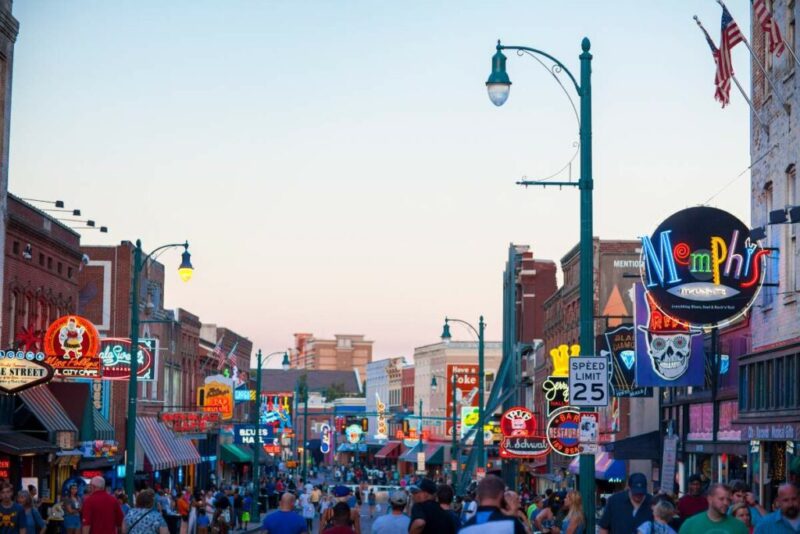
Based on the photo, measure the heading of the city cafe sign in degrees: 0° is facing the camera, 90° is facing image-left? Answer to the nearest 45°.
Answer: approximately 0°

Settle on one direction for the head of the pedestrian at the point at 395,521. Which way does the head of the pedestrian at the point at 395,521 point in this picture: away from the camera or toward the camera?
away from the camera

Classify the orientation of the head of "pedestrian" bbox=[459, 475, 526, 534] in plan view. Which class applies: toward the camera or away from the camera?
away from the camera

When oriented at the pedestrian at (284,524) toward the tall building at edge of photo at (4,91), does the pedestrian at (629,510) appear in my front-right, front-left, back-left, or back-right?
back-right

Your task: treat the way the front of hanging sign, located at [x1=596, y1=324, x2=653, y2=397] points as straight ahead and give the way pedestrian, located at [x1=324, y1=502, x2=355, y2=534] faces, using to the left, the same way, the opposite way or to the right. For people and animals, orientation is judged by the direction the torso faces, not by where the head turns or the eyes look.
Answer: the opposite way

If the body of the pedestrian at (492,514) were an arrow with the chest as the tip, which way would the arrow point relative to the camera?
away from the camera

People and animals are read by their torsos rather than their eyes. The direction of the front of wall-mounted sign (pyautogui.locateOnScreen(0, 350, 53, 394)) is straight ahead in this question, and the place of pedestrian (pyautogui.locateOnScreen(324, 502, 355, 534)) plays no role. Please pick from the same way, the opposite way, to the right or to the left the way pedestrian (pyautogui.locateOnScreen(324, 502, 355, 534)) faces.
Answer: the opposite way

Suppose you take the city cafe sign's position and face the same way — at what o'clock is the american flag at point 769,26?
The american flag is roughly at 11 o'clock from the city cafe sign.

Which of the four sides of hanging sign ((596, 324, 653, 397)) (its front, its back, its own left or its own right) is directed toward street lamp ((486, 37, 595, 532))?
front

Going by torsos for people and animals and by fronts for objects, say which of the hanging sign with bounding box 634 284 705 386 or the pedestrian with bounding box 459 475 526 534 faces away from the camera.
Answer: the pedestrian

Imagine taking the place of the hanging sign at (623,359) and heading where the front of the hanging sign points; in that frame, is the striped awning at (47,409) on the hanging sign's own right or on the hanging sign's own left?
on the hanging sign's own right

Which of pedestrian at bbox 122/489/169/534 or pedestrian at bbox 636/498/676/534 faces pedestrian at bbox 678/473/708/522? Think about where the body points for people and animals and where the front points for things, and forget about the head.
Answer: pedestrian at bbox 636/498/676/534

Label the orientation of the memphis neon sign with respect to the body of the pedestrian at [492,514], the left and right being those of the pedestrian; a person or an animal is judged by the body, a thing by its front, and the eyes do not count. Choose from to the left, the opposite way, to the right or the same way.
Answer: the opposite way

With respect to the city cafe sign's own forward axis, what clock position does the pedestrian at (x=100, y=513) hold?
The pedestrian is roughly at 12 o'clock from the city cafe sign.
